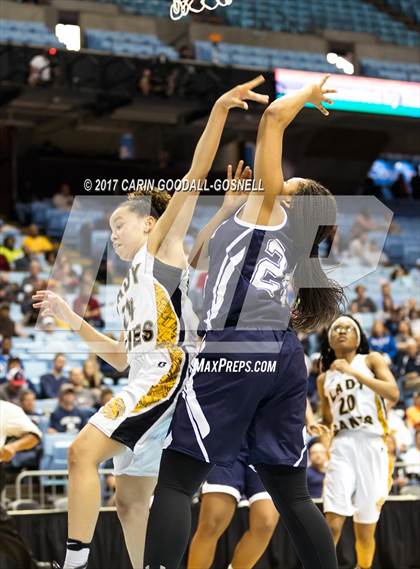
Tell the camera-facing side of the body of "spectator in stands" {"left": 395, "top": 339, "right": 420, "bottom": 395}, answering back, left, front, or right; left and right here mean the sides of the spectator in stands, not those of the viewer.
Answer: front

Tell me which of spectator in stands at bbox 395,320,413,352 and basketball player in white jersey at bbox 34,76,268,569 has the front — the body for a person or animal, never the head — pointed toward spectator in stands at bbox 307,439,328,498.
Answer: spectator in stands at bbox 395,320,413,352

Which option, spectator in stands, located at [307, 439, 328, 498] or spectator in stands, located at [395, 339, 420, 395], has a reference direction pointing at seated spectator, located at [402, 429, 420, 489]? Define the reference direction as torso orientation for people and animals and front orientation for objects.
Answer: spectator in stands, located at [395, 339, 420, 395]

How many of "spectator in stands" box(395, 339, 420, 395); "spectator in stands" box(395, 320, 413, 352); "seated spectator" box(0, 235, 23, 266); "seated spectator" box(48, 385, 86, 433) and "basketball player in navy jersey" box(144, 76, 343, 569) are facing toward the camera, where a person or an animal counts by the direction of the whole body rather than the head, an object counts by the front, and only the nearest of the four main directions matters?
4

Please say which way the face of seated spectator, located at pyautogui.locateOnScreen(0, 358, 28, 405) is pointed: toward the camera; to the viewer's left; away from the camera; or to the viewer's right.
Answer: toward the camera

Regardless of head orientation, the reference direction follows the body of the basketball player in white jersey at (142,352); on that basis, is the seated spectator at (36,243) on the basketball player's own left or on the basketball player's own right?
on the basketball player's own right

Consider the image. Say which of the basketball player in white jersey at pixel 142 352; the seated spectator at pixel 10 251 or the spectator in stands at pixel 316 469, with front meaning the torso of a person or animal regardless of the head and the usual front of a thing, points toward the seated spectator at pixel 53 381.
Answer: the seated spectator at pixel 10 251

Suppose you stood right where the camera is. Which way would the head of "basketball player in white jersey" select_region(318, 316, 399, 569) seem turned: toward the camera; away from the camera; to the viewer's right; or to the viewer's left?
toward the camera

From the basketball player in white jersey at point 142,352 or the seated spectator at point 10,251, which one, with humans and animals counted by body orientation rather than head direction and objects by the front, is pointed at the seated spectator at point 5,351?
the seated spectator at point 10,251

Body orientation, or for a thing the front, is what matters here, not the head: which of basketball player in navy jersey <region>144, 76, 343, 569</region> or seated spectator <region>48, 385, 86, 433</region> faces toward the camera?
the seated spectator

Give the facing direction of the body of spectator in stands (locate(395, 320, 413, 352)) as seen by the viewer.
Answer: toward the camera

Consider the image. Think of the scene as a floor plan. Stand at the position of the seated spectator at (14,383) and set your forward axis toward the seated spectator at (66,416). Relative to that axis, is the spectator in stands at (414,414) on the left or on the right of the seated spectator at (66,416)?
left

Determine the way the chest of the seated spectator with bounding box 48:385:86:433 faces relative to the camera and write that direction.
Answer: toward the camera
